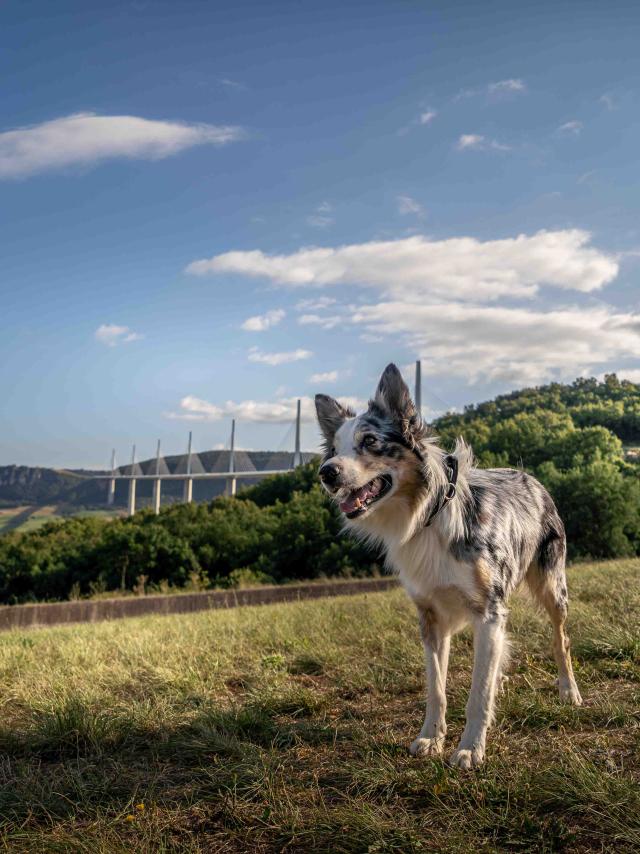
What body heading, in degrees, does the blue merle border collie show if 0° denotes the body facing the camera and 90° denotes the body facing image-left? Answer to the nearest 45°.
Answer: approximately 45°

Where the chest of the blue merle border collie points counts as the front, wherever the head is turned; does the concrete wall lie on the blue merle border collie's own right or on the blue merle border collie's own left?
on the blue merle border collie's own right
